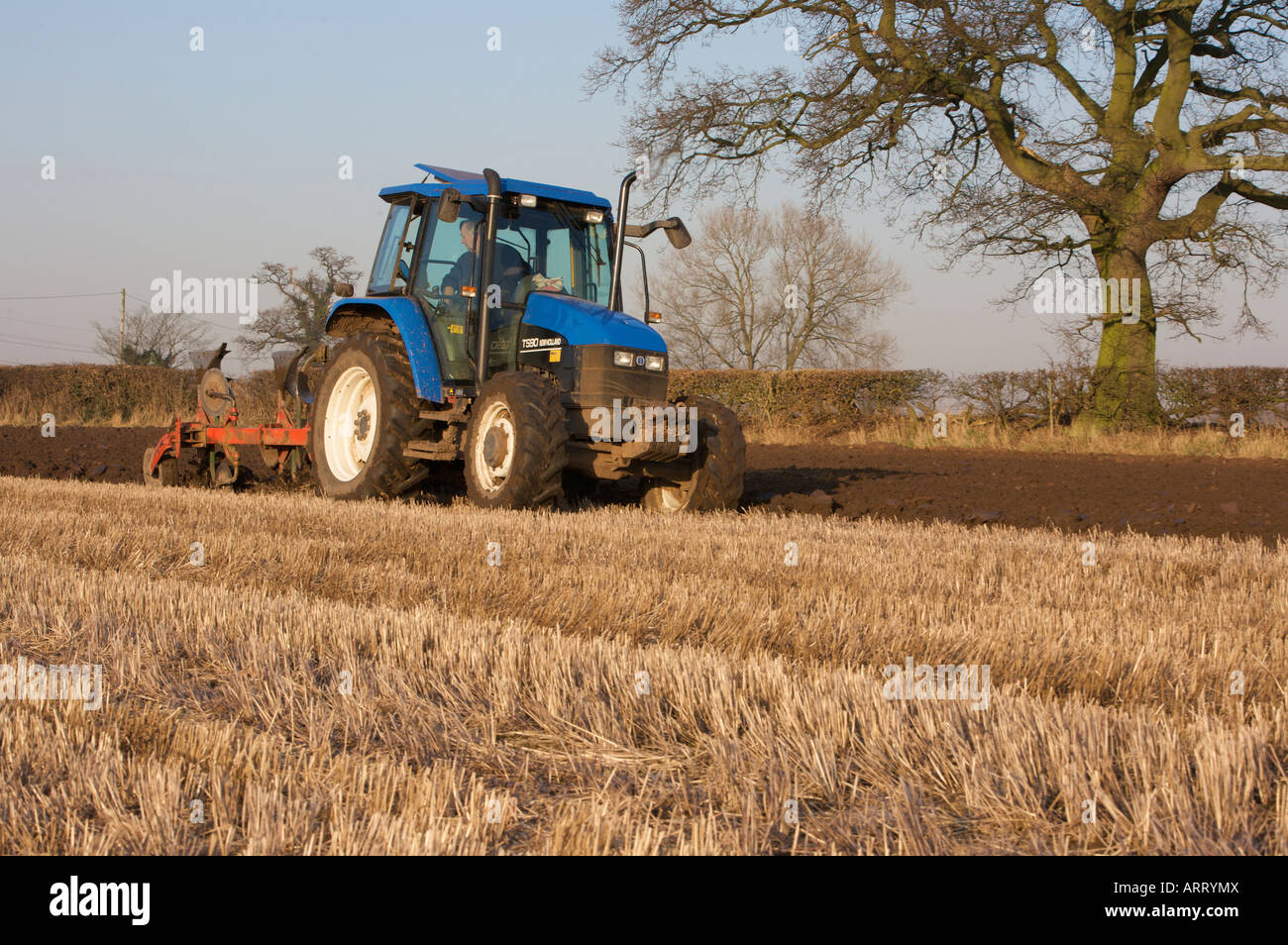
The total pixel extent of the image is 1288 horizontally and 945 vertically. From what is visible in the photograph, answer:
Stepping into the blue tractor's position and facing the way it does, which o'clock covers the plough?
The plough is roughly at 6 o'clock from the blue tractor.
